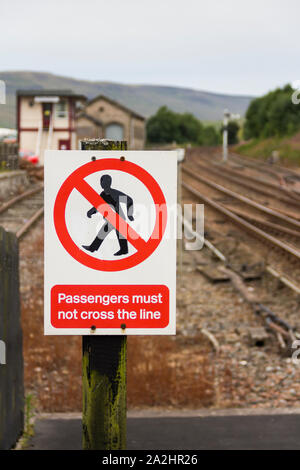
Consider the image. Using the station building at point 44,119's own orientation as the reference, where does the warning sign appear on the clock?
The warning sign is roughly at 12 o'clock from the station building.

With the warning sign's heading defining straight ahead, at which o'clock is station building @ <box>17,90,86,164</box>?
The station building is roughly at 6 o'clock from the warning sign.

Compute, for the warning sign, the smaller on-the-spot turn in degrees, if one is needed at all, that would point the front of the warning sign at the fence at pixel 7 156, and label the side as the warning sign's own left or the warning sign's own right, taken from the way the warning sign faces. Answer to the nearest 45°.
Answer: approximately 180°

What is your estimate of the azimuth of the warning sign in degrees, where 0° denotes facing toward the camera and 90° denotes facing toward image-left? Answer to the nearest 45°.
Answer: approximately 0°

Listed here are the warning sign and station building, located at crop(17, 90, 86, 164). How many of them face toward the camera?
2
